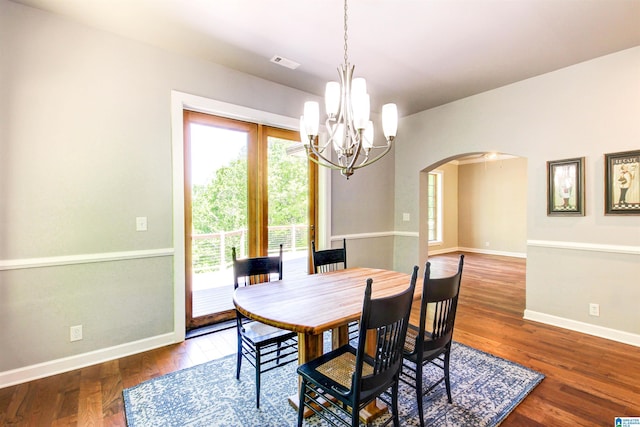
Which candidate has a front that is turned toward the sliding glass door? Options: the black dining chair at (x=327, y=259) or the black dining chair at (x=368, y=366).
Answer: the black dining chair at (x=368, y=366)

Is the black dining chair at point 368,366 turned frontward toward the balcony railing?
yes

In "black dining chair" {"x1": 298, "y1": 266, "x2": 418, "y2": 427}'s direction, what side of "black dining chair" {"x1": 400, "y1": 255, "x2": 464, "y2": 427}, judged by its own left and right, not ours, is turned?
left

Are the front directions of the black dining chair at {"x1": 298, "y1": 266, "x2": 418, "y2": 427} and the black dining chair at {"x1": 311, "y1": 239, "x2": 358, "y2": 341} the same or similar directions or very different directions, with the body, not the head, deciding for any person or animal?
very different directions

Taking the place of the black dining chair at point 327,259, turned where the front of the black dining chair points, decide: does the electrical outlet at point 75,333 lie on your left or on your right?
on your right

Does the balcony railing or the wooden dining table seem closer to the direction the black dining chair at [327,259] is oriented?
the wooden dining table

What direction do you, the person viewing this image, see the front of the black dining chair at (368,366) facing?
facing away from the viewer and to the left of the viewer

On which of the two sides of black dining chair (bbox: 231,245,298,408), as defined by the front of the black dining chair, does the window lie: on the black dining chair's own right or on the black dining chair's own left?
on the black dining chair's own left

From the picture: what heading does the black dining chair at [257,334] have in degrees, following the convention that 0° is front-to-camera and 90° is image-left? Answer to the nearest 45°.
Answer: approximately 315°

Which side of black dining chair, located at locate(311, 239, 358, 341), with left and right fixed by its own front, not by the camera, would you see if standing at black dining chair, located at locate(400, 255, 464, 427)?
front

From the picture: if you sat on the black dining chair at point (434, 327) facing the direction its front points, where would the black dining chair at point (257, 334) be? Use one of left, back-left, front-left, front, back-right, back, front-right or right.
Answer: front-left

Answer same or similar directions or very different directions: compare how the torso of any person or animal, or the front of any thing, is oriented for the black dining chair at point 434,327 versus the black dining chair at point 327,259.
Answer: very different directions

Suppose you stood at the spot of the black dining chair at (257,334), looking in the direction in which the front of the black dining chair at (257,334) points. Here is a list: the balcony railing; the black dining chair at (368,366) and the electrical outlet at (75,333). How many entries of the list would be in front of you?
1

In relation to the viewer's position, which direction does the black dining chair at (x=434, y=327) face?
facing away from the viewer and to the left of the viewer

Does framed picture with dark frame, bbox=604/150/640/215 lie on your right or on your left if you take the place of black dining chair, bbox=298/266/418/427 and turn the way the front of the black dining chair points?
on your right

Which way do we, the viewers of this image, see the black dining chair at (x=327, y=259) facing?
facing the viewer and to the right of the viewer

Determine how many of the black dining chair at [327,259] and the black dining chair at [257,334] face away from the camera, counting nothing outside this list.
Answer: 0

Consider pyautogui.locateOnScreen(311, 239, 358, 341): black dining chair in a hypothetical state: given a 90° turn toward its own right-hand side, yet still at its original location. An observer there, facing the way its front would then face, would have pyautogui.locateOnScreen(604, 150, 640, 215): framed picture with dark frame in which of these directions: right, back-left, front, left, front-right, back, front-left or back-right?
back-left

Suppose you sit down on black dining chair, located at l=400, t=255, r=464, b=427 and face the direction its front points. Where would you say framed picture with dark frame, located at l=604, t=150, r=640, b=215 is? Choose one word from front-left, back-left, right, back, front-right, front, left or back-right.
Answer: right
